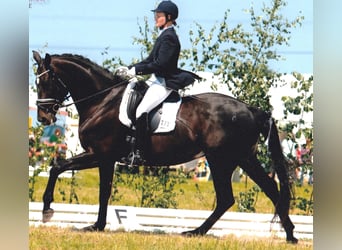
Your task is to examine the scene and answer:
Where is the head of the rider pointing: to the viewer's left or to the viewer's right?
to the viewer's left

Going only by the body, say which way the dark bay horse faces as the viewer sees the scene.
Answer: to the viewer's left

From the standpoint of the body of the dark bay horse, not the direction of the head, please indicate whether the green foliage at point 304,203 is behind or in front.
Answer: behind

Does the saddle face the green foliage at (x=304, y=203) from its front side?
no

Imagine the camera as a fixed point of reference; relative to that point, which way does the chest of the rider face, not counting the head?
to the viewer's left

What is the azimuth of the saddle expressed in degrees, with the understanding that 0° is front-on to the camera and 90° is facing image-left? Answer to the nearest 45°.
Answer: approximately 90°
